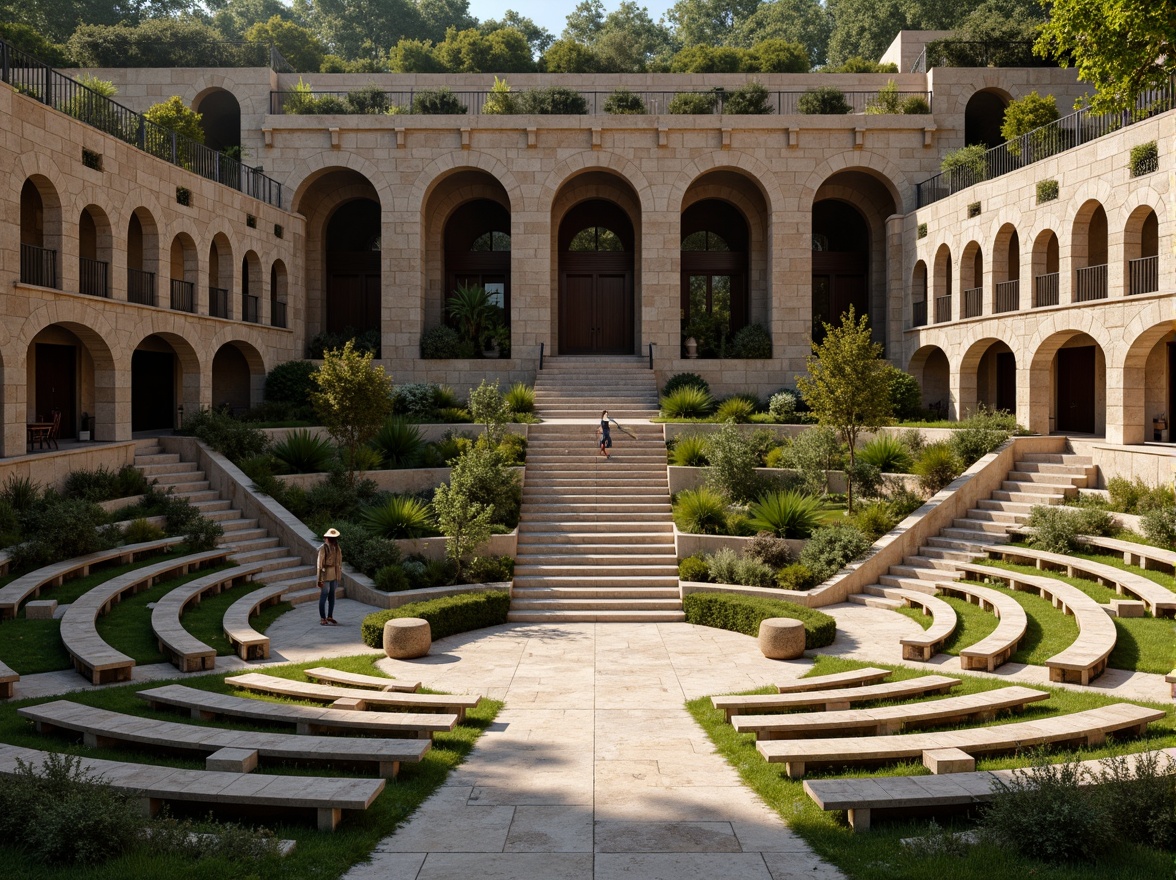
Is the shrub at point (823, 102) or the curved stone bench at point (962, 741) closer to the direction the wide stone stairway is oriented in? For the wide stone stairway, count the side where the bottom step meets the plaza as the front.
the curved stone bench

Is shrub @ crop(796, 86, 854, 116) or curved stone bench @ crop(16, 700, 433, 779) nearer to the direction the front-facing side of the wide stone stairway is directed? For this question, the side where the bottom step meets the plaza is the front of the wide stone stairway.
the curved stone bench

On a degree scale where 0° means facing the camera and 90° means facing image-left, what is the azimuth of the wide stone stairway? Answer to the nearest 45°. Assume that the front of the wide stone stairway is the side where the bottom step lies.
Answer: approximately 0°

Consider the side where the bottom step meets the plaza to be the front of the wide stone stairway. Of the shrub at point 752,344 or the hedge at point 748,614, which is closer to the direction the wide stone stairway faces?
the hedge

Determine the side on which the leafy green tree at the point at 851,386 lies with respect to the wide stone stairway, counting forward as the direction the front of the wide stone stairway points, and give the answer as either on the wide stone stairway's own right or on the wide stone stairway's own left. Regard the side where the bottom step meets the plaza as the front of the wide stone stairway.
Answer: on the wide stone stairway's own left

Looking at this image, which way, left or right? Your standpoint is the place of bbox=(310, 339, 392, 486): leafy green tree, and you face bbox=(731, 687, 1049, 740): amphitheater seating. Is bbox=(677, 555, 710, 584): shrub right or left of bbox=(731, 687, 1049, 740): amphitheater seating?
left

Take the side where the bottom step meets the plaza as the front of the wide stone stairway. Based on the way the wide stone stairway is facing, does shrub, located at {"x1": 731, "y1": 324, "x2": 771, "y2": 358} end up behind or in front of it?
behind

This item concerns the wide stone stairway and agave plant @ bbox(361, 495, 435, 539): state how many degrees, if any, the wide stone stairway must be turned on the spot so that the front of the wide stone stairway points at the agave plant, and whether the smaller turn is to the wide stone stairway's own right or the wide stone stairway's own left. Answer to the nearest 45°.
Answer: approximately 90° to the wide stone stairway's own right

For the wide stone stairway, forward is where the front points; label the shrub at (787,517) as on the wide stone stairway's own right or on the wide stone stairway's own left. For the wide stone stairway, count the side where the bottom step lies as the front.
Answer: on the wide stone stairway's own left
